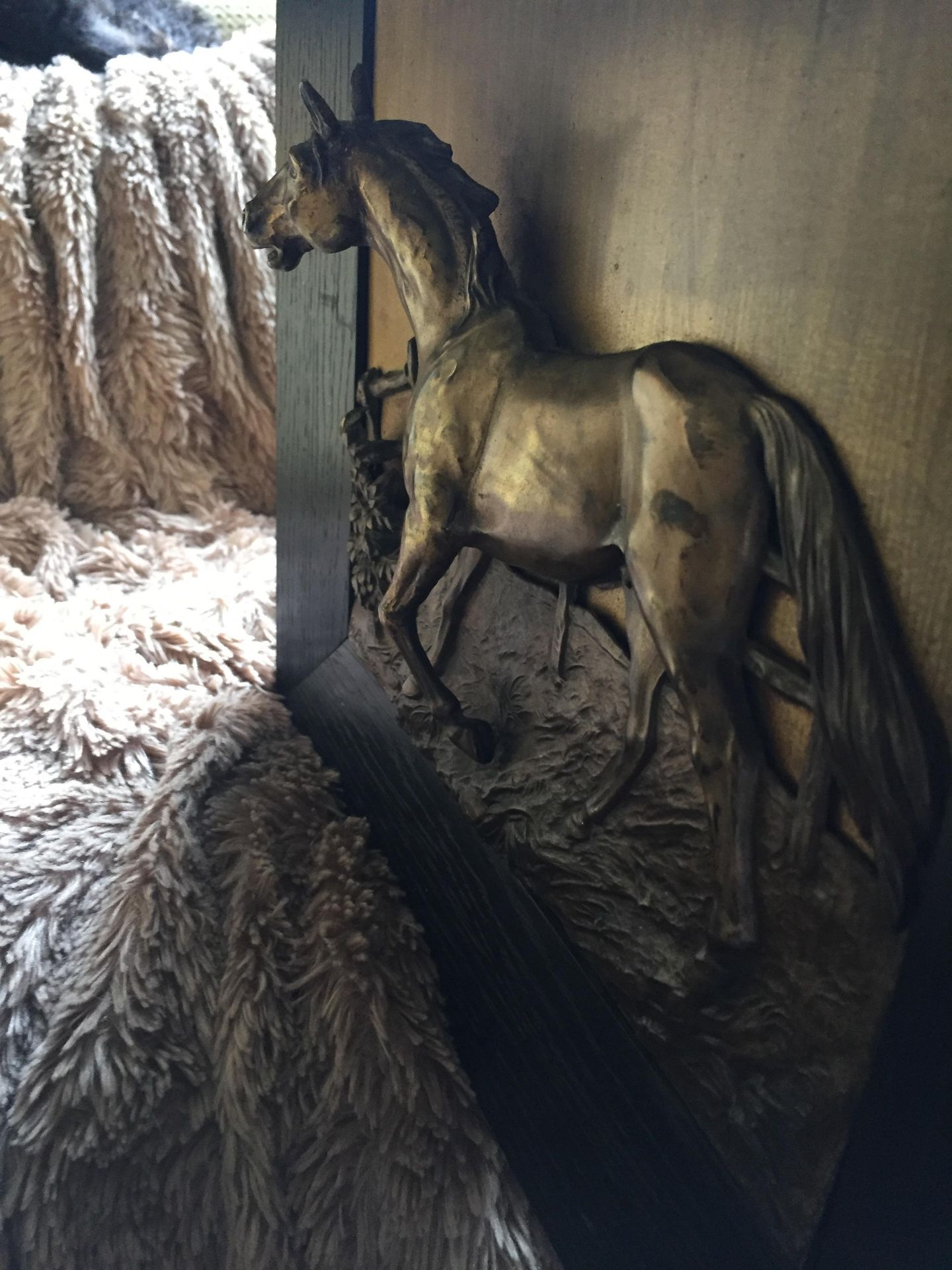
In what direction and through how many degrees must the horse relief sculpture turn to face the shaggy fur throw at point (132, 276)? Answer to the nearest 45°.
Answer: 0° — it already faces it

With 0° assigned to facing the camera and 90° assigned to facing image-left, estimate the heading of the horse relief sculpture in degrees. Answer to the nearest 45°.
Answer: approximately 135°
